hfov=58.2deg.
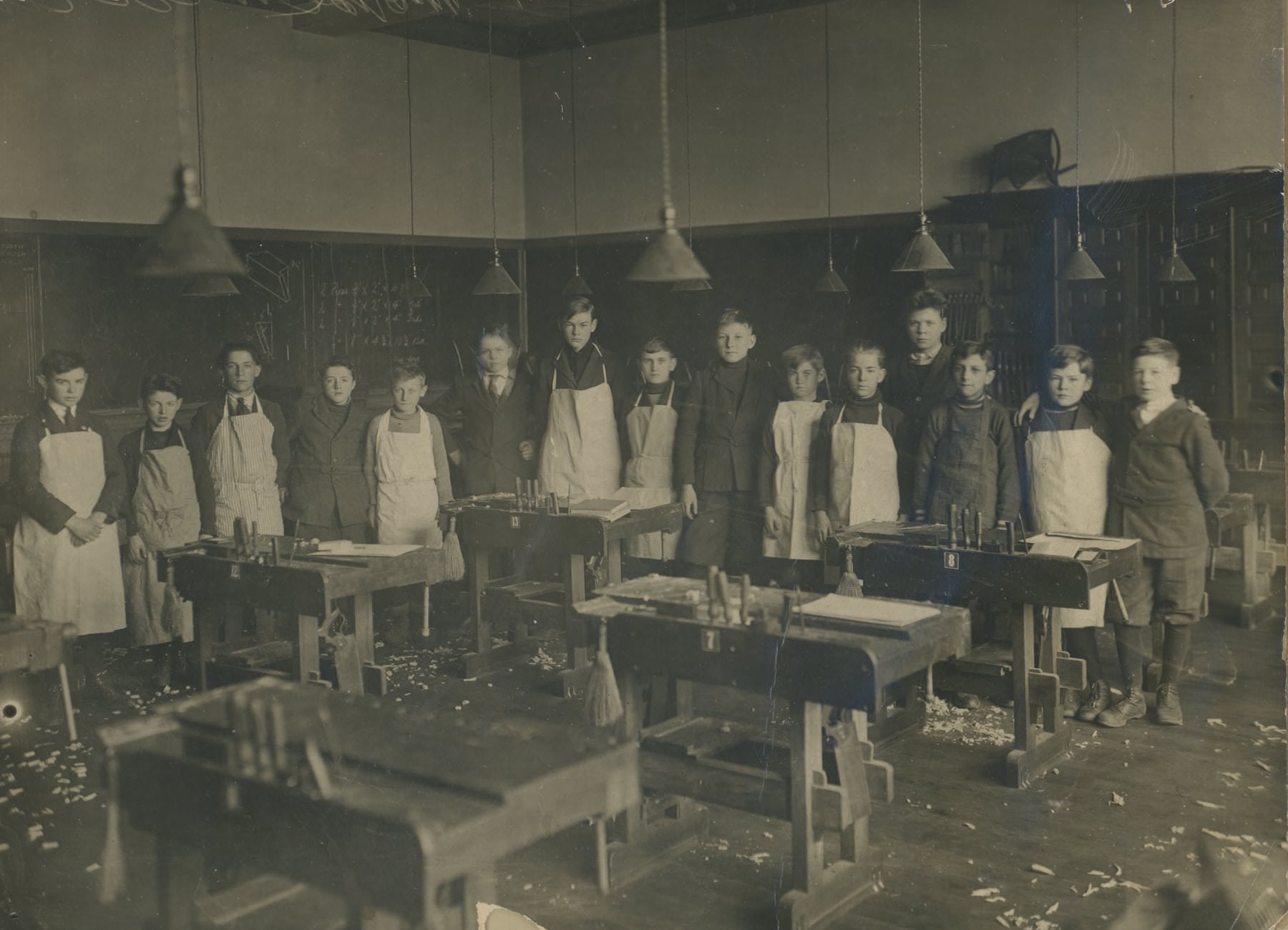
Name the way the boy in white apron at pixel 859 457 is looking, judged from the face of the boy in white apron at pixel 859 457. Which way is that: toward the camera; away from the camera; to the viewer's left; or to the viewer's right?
toward the camera

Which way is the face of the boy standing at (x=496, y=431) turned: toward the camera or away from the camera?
toward the camera

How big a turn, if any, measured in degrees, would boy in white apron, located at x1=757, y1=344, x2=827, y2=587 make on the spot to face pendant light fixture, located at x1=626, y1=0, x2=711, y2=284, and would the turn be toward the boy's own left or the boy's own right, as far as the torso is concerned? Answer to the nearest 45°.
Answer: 0° — they already face it

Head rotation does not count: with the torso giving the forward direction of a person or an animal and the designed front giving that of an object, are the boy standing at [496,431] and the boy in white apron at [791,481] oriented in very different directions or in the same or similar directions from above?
same or similar directions

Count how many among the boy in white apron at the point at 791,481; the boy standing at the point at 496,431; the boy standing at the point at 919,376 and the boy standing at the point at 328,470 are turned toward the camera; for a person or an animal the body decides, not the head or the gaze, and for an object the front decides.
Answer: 4

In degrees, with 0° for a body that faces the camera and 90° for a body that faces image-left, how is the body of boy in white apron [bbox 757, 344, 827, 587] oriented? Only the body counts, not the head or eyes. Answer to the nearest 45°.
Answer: approximately 0°

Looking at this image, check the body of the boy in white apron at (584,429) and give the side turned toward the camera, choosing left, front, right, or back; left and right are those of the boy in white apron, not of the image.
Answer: front

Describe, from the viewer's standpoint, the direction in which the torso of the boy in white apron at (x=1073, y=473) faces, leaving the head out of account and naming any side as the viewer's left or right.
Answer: facing the viewer

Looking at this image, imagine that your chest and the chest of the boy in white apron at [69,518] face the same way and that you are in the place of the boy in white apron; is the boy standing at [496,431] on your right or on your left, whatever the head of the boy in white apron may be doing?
on your left

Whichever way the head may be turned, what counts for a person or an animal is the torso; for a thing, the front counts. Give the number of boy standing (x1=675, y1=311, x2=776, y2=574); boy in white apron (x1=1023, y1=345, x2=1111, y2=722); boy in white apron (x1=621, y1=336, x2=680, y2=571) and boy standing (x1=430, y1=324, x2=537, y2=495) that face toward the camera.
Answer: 4

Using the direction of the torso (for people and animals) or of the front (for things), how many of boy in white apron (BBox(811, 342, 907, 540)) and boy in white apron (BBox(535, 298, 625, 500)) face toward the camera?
2

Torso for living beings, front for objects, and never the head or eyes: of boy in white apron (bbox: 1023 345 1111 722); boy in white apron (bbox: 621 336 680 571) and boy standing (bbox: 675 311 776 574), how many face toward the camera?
3

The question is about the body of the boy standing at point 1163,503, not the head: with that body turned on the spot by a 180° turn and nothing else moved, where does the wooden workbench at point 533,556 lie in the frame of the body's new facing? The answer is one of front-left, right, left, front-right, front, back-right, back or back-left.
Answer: back-left

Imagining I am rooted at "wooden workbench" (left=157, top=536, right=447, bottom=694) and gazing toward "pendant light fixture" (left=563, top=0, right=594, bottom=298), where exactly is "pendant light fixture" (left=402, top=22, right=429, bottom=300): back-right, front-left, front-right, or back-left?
front-left

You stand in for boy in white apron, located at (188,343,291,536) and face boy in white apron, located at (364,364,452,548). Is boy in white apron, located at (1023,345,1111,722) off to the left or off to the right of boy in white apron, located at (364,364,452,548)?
right
